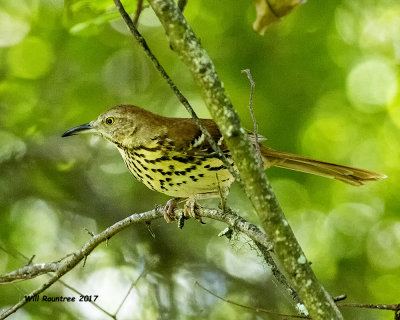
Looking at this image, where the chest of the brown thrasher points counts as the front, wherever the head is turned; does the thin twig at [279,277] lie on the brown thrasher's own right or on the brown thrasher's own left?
on the brown thrasher's own left

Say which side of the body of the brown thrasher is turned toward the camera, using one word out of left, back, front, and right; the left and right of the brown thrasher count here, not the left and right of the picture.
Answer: left
